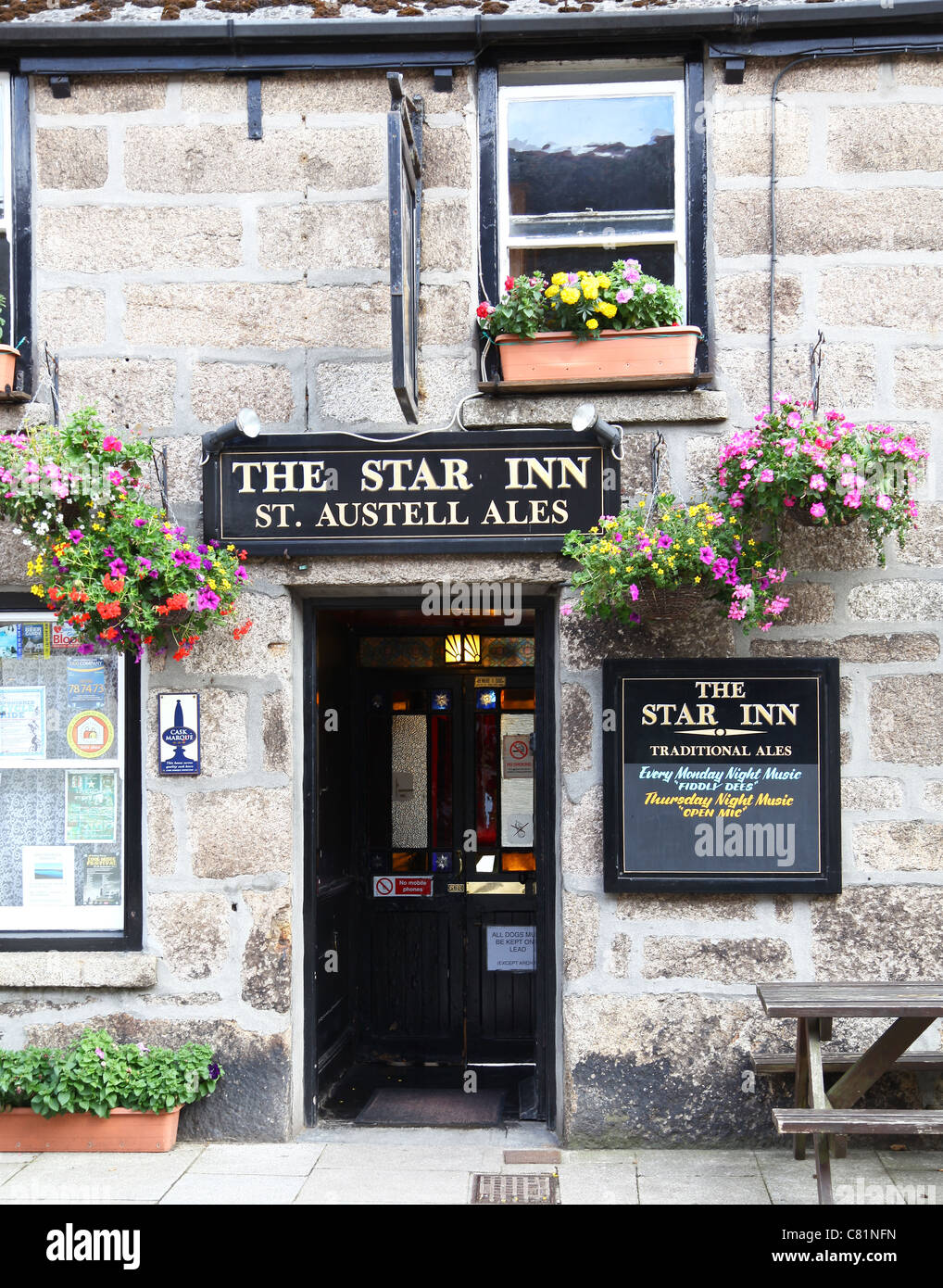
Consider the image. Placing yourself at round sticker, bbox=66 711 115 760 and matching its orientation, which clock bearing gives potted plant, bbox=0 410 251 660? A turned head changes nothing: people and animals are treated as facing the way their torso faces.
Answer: The potted plant is roughly at 12 o'clock from the round sticker.

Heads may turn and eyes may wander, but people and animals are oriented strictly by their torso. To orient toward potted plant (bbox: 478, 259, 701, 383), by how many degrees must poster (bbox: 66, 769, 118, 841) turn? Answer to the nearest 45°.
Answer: approximately 45° to its left

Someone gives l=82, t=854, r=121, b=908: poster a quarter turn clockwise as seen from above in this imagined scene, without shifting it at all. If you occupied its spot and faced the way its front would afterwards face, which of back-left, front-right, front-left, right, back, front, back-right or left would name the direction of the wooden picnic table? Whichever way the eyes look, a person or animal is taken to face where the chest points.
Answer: back-left

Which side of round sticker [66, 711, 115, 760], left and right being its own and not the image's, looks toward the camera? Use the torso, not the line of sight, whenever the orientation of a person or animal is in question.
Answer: front

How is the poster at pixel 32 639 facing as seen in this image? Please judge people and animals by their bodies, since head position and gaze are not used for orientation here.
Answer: toward the camera

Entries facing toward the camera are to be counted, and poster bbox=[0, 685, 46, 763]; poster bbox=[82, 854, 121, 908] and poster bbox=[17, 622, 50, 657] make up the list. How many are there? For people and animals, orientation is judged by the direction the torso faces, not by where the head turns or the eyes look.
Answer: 3

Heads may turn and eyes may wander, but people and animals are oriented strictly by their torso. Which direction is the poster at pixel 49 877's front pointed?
toward the camera

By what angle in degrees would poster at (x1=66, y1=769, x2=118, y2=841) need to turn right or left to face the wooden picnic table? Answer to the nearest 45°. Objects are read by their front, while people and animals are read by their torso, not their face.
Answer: approximately 45° to its left

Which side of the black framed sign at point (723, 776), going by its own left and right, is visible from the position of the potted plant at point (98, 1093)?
right

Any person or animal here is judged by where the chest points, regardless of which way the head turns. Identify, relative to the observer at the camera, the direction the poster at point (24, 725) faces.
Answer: facing the viewer
